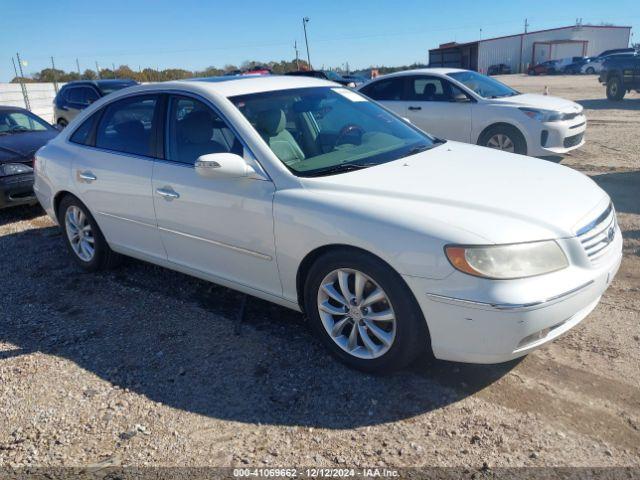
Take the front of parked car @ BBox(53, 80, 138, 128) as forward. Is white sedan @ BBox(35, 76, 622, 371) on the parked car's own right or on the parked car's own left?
on the parked car's own right

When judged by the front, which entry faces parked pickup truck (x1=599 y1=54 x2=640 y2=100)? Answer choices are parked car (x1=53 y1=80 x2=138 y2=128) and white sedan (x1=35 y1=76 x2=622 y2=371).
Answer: parked car (x1=53 y1=80 x2=138 y2=128)

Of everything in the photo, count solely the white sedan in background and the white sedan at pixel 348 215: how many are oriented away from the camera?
0

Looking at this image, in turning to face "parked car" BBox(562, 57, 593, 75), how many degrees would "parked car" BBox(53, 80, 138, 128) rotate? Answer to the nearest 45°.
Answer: approximately 45° to its left

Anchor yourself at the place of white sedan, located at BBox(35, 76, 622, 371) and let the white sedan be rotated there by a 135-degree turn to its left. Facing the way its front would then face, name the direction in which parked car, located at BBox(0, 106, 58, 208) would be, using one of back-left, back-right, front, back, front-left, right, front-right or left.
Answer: front-left

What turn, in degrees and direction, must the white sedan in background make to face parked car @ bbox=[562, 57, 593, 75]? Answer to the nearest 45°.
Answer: approximately 135° to its left

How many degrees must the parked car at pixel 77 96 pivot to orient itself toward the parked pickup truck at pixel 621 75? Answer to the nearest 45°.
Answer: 0° — it already faces it

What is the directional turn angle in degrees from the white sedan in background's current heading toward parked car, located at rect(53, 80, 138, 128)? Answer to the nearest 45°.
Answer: approximately 135° to its right

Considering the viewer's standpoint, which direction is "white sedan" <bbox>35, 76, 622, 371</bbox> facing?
facing the viewer and to the right of the viewer

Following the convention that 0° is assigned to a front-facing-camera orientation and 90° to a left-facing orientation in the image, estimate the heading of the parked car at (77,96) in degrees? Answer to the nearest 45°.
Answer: approximately 270°

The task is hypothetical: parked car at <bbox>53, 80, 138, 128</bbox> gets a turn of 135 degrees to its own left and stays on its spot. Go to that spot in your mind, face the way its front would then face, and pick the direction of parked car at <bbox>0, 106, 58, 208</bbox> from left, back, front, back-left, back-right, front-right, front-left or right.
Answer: back-left
